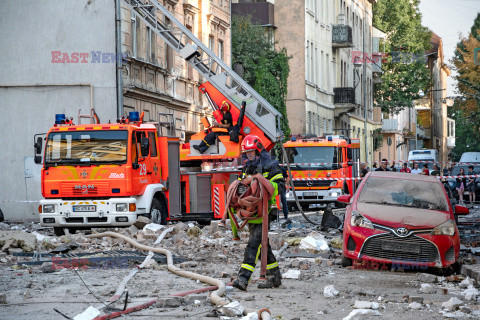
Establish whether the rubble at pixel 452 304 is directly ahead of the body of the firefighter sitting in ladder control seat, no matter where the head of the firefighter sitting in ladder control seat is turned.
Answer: no

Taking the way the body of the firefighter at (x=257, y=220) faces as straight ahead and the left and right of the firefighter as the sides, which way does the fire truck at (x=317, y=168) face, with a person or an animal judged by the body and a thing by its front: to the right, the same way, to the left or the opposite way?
the same way

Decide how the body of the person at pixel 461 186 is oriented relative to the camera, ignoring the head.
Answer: toward the camera

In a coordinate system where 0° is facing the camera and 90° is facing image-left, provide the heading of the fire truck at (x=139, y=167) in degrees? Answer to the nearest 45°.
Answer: approximately 45°

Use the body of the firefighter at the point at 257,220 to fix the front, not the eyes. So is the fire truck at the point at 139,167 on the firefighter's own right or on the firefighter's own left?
on the firefighter's own right

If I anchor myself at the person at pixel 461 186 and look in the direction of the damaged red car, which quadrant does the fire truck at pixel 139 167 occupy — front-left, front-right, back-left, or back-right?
front-right

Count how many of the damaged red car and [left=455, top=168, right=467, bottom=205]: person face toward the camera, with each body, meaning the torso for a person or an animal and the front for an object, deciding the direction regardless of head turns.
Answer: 2

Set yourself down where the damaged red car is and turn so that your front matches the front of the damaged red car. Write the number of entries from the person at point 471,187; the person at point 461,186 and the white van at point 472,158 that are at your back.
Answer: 3

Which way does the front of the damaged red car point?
toward the camera

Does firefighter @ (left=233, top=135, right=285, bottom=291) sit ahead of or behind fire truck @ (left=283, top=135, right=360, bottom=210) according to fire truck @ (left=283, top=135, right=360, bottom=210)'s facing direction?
ahead

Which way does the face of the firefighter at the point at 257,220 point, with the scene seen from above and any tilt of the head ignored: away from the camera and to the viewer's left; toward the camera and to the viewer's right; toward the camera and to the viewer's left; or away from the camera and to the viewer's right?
toward the camera and to the viewer's left
